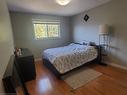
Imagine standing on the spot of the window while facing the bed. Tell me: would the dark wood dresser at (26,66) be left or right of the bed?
right

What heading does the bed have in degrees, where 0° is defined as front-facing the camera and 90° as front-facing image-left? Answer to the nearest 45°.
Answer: approximately 45°

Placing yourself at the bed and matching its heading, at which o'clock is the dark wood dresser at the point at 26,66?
The dark wood dresser is roughly at 1 o'clock from the bed.

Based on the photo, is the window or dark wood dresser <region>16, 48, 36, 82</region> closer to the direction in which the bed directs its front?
the dark wood dresser

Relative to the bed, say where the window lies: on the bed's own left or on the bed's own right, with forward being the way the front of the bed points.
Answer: on the bed's own right
